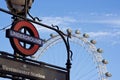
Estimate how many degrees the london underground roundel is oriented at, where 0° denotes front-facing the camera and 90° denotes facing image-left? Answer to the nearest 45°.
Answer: approximately 315°

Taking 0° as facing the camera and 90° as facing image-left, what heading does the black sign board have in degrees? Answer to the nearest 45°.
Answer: approximately 315°
